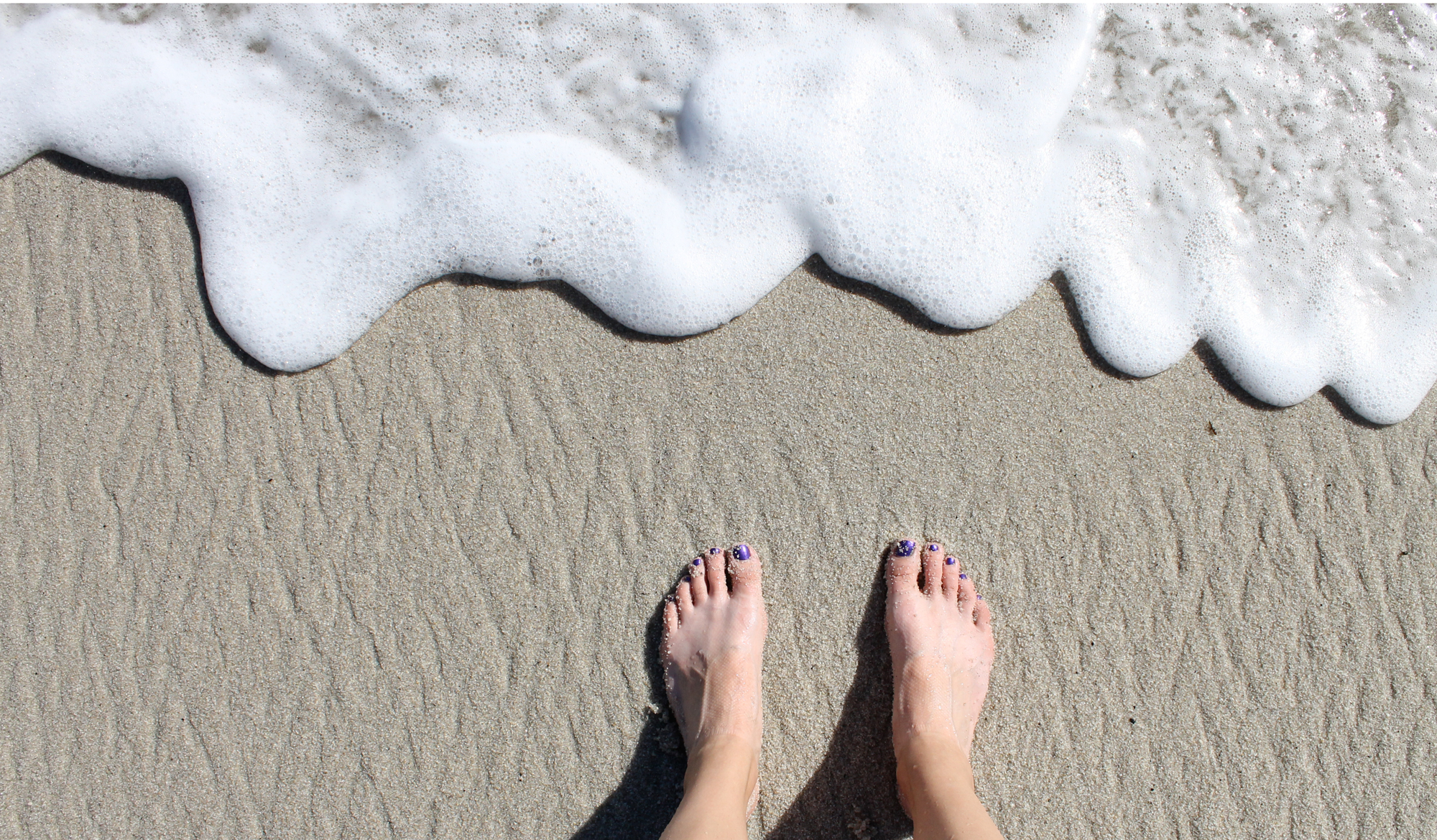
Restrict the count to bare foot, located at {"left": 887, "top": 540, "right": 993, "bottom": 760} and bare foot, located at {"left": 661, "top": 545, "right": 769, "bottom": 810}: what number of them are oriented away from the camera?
2

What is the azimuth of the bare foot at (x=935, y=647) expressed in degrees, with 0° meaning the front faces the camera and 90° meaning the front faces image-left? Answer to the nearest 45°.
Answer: approximately 180°

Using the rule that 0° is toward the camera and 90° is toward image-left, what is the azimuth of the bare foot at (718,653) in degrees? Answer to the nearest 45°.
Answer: approximately 180°
